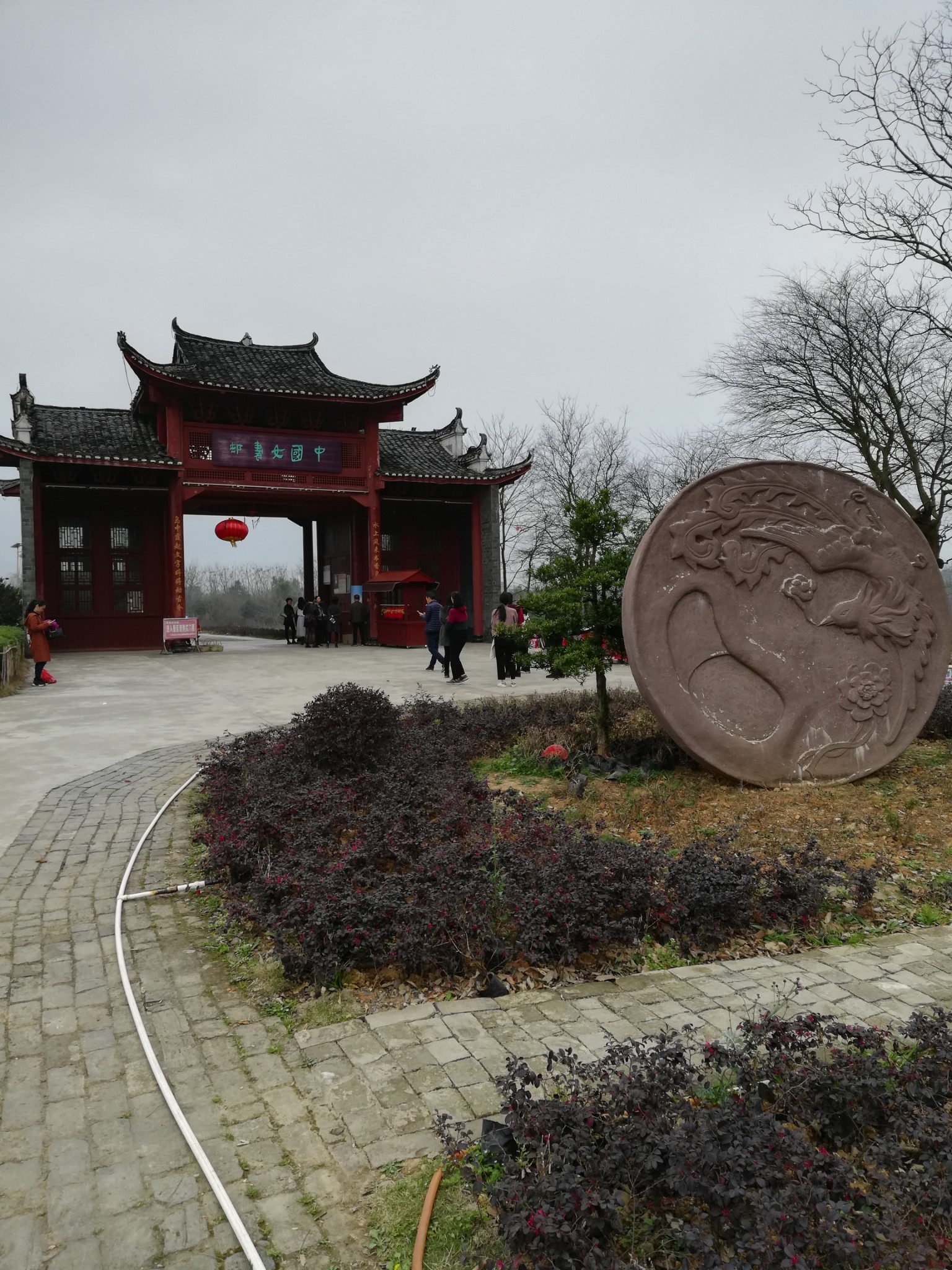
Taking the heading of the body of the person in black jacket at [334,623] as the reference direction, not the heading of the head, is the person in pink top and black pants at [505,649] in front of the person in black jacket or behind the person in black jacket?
behind

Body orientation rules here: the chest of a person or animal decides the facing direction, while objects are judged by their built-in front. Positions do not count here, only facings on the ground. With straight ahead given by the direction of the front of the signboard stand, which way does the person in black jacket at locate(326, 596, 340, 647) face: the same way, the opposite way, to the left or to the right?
the opposite way

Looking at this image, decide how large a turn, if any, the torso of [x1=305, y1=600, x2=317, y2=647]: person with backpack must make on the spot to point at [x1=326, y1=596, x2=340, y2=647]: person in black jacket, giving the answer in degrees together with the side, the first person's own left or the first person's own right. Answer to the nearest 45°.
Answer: approximately 45° to the first person's own right

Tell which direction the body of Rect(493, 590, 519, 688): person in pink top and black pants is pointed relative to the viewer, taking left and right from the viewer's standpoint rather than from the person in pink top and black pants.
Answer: facing away from the viewer

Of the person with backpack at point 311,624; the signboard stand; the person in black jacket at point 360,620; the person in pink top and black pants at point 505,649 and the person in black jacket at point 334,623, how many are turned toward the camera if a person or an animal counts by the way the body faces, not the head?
1

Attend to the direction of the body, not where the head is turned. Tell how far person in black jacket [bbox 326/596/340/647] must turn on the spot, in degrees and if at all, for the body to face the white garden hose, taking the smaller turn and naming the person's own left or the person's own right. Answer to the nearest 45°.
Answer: approximately 180°

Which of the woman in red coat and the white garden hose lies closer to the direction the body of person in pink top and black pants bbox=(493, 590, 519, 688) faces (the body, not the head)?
the woman in red coat

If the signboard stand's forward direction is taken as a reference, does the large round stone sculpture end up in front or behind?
in front

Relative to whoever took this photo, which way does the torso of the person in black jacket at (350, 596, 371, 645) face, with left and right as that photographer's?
facing away from the viewer

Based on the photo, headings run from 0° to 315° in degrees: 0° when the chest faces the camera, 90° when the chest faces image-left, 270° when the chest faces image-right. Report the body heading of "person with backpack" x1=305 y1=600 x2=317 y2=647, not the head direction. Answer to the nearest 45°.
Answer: approximately 180°

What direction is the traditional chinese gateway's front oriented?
toward the camera

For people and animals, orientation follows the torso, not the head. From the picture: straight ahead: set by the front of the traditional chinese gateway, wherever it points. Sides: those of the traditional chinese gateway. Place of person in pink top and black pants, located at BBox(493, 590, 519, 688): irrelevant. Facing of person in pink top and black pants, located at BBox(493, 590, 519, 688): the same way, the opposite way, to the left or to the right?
the opposite way

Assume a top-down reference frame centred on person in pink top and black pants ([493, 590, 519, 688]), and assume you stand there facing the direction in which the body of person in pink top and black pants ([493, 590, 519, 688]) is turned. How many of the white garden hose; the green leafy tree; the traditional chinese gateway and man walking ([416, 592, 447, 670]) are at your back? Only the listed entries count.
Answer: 2

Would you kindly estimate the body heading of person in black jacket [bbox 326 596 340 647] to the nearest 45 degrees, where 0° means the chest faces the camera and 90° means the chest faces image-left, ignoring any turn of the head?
approximately 180°

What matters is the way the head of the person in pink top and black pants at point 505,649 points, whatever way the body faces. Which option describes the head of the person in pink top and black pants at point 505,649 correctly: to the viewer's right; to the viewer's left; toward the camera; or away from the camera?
away from the camera
